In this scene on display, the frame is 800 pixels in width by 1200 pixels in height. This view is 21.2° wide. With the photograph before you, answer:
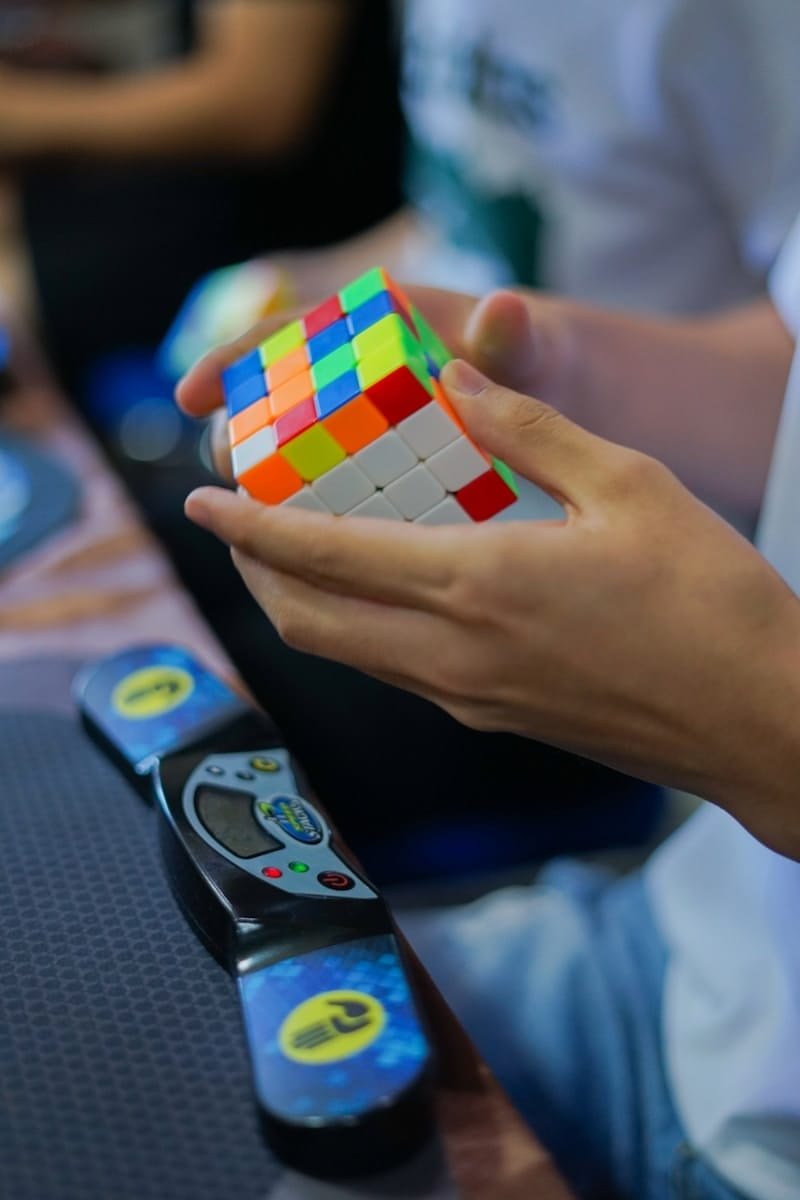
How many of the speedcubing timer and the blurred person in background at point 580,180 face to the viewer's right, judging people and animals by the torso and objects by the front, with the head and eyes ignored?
1

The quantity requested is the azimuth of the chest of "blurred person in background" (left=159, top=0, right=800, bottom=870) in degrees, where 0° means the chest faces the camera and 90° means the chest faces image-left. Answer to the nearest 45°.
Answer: approximately 45°

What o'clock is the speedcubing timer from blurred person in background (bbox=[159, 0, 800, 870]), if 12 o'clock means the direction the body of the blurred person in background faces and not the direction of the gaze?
The speedcubing timer is roughly at 11 o'clock from the blurred person in background.

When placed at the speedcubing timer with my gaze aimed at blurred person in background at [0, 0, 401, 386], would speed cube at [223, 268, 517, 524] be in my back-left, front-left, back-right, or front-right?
front-right

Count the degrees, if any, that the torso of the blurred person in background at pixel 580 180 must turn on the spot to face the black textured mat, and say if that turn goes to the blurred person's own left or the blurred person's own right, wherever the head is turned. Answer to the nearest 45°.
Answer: approximately 45° to the blurred person's own left

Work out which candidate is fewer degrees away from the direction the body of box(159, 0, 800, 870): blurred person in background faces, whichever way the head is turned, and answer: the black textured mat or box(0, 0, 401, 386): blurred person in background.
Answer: the black textured mat

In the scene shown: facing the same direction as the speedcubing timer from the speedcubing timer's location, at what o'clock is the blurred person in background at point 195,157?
The blurred person in background is roughly at 9 o'clock from the speedcubing timer.

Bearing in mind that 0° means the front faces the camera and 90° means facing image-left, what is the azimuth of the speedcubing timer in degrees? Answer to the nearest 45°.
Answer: approximately 270°

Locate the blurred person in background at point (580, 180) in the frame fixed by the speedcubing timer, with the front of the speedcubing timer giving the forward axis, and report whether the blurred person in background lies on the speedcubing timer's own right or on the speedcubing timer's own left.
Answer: on the speedcubing timer's own left
